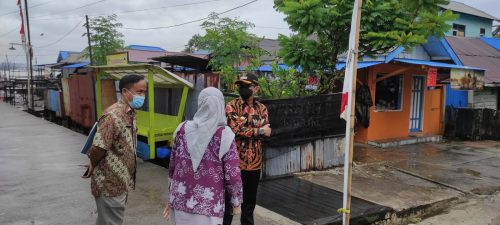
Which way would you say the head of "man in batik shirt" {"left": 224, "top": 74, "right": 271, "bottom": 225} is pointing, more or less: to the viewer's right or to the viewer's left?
to the viewer's left

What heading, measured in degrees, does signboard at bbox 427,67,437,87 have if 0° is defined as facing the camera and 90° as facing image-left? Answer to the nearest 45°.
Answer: approximately 0°

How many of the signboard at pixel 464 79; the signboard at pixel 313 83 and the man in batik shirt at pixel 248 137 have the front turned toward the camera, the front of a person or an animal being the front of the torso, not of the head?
3

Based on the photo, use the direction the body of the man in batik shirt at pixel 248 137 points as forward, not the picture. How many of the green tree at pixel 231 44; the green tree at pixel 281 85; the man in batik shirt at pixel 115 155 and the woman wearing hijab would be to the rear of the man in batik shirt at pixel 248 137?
2

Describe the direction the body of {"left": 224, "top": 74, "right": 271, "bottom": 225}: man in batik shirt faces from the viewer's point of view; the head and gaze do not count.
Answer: toward the camera

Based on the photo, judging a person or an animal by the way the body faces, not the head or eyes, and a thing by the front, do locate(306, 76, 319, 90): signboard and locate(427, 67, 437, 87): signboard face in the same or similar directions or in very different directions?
same or similar directions

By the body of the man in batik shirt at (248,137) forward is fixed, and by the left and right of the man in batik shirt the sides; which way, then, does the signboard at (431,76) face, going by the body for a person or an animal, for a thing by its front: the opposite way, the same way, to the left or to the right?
the same way

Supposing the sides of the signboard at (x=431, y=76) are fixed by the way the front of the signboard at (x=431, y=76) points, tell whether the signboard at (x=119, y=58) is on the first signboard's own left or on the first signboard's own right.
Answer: on the first signboard's own right

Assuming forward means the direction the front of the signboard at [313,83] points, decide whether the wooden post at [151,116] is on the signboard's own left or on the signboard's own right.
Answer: on the signboard's own right

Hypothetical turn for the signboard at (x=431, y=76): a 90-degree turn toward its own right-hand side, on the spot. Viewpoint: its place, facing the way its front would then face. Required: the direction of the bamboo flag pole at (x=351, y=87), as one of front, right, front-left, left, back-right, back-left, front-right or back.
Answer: left

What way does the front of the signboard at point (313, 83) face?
toward the camera

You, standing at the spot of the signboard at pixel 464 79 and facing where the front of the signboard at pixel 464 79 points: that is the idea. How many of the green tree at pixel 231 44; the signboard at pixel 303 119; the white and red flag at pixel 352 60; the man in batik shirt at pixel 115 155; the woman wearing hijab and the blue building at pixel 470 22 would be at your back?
1

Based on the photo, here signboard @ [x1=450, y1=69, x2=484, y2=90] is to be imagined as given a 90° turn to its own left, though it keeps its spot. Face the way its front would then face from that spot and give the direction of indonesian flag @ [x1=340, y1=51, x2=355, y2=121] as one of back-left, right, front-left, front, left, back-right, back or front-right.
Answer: right

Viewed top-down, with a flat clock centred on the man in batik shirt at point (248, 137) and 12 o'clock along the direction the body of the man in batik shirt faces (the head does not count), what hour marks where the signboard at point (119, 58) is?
The signboard is roughly at 5 o'clock from the man in batik shirt.

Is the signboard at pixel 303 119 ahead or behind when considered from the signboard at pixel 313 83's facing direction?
ahead

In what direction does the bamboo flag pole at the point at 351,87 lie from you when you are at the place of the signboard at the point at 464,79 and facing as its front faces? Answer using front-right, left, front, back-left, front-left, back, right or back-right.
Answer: front

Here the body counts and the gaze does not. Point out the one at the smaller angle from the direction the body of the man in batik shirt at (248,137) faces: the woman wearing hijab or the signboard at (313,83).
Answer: the woman wearing hijab
